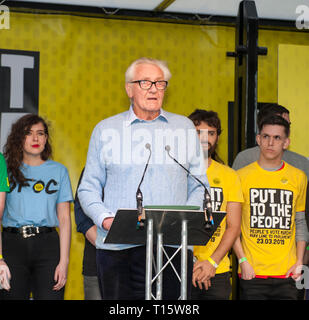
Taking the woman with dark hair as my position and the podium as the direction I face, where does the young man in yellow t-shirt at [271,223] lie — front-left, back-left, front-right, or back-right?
front-left

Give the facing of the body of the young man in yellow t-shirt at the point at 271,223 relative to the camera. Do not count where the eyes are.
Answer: toward the camera

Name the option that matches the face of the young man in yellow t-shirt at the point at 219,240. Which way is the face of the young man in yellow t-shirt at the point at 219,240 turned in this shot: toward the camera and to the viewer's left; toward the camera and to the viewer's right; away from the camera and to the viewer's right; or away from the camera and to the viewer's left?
toward the camera and to the viewer's left

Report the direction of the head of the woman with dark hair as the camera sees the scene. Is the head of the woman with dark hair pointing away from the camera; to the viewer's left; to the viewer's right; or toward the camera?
toward the camera

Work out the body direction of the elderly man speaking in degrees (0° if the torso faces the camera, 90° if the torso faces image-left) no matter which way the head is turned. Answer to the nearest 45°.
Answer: approximately 0°

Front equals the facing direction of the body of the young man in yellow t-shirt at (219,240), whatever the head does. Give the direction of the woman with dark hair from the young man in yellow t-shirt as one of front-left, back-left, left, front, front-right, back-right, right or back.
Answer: front-right

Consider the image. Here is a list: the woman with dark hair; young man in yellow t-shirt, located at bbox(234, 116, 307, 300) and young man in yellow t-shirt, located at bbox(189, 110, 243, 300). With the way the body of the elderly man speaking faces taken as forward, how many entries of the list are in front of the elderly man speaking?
0

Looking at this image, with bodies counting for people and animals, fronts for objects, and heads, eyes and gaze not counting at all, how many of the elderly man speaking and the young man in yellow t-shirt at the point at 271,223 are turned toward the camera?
2

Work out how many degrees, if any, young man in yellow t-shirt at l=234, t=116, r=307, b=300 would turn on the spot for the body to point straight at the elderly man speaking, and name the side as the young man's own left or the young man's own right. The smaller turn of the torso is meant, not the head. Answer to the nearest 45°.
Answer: approximately 45° to the young man's own right

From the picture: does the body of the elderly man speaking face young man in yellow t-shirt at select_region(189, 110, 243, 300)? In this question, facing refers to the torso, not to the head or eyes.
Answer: no

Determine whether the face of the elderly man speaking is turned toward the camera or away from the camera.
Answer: toward the camera

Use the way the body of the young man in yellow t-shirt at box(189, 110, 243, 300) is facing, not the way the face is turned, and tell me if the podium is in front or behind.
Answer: in front
